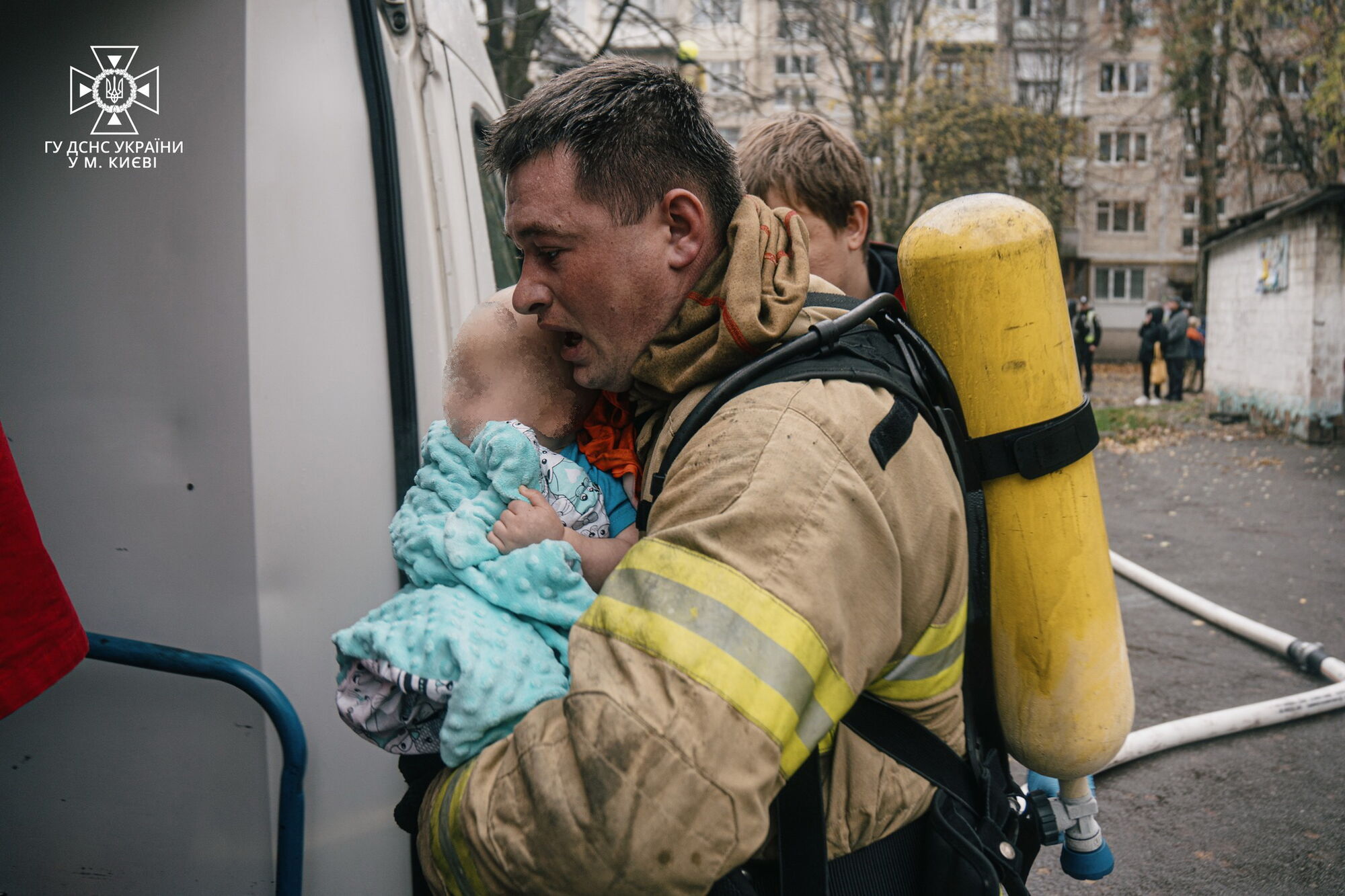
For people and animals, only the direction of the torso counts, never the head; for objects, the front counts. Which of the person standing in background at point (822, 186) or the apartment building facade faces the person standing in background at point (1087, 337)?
the apartment building facade

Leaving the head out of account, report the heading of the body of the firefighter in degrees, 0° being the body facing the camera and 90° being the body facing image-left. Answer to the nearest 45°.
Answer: approximately 90°

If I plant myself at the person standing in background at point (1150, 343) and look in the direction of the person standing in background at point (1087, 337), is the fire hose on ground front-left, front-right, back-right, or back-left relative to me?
back-left

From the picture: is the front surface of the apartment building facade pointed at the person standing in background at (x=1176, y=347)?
yes

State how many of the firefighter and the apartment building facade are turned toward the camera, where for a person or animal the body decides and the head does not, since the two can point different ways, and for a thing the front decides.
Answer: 1

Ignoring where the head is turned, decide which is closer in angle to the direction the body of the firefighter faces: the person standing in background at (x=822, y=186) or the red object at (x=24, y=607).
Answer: the red object

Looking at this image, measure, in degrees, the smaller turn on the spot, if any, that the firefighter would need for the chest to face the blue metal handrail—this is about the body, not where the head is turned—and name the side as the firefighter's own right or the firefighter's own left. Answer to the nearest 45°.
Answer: approximately 45° to the firefighter's own right

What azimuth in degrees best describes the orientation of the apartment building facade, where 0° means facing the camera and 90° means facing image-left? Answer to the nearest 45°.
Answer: approximately 0°

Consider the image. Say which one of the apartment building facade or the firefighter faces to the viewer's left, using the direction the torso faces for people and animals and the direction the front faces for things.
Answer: the firefighter

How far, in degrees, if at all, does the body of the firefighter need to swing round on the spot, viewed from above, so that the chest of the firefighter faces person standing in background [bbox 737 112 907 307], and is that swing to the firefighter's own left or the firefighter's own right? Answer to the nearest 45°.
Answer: approximately 90° to the firefighter's own right

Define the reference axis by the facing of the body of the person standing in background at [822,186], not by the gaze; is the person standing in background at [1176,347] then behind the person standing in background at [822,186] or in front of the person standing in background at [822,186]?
behind
